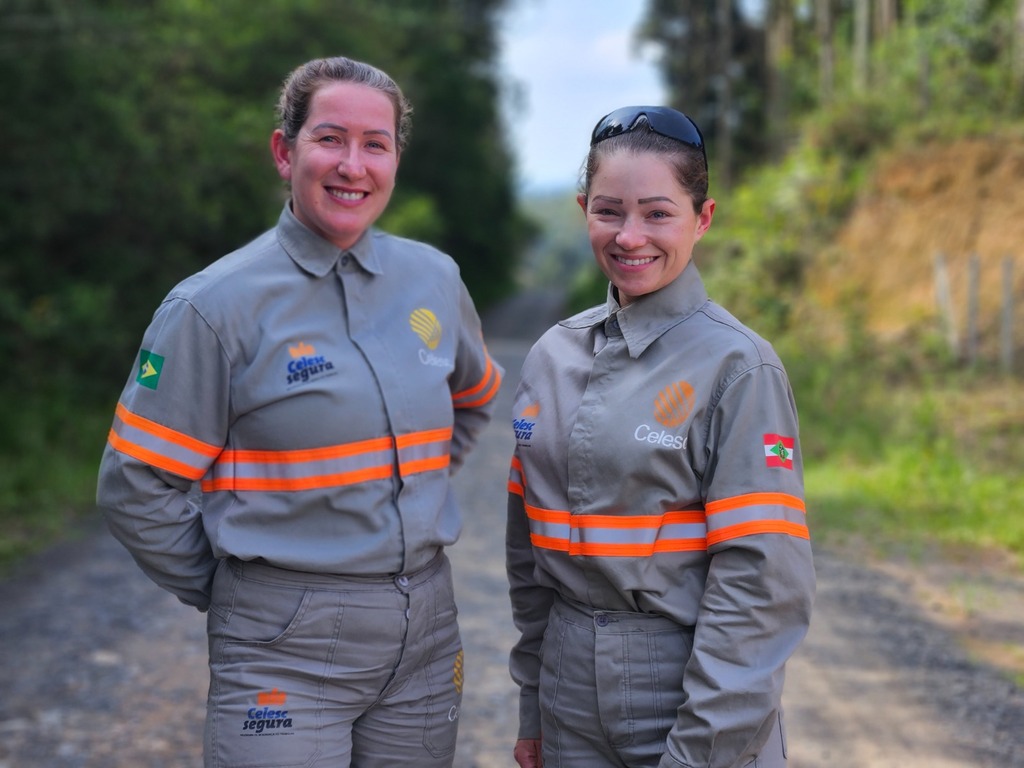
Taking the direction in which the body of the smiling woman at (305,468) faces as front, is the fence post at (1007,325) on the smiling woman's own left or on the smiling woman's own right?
on the smiling woman's own left

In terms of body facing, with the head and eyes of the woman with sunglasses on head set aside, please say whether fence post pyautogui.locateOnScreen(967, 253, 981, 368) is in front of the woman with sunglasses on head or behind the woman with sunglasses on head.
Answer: behind

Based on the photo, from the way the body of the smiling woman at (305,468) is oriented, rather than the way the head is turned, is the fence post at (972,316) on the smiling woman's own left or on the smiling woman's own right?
on the smiling woman's own left

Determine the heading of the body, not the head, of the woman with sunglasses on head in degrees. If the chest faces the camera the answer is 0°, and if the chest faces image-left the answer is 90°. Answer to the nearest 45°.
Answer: approximately 45°

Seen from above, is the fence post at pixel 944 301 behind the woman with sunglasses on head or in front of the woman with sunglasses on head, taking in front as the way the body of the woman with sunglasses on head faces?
behind

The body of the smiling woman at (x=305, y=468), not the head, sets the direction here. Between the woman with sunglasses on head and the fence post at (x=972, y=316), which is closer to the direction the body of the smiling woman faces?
the woman with sunglasses on head

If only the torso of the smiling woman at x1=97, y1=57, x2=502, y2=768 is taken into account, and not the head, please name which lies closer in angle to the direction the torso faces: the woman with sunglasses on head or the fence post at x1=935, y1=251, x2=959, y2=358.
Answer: the woman with sunglasses on head

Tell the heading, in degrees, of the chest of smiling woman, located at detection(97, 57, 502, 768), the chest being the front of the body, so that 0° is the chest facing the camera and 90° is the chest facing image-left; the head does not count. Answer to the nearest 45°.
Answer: approximately 315°
